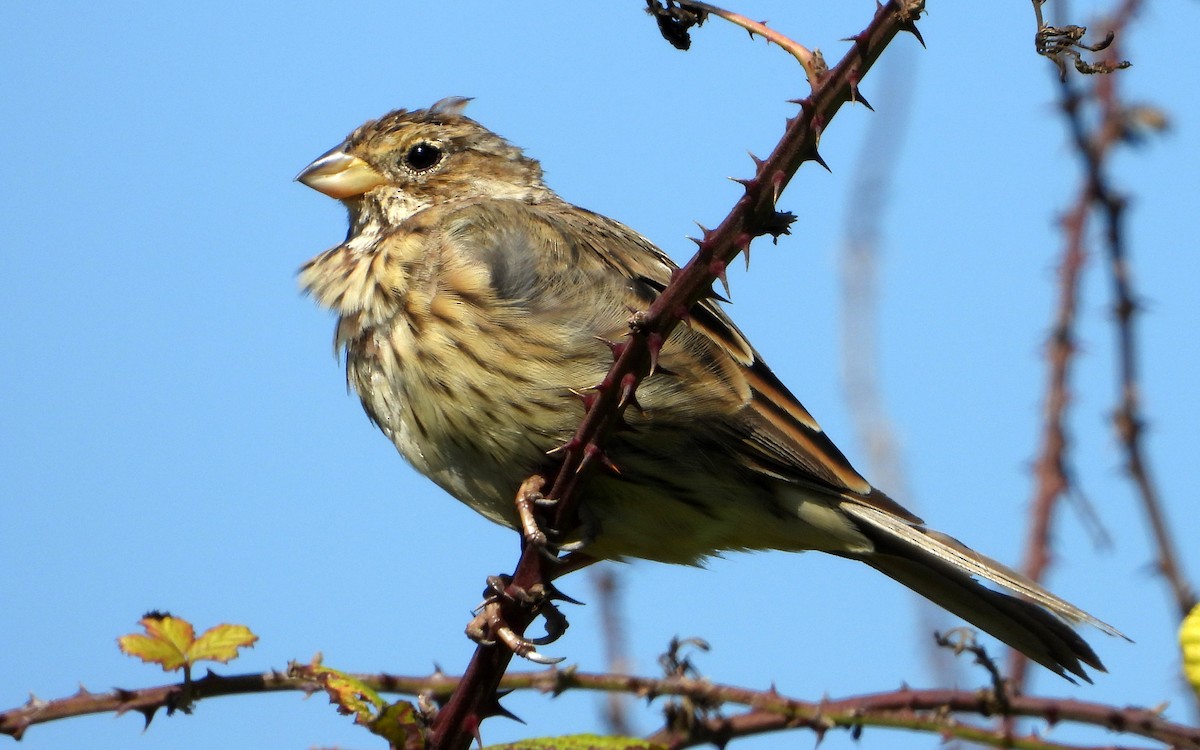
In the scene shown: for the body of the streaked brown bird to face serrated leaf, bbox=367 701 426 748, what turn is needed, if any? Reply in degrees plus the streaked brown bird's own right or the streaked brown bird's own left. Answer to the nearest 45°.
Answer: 0° — it already faces it

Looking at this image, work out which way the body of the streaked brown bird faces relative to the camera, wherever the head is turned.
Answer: to the viewer's left

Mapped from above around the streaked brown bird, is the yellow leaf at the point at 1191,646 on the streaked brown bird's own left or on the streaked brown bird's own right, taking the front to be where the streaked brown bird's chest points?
on the streaked brown bird's own left
